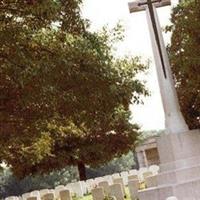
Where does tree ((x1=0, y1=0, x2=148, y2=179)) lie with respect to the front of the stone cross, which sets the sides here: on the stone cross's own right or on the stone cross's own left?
on the stone cross's own right

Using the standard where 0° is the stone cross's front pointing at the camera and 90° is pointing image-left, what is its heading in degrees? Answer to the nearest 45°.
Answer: approximately 0°

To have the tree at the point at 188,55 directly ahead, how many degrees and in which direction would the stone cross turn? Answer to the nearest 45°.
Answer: approximately 180°
